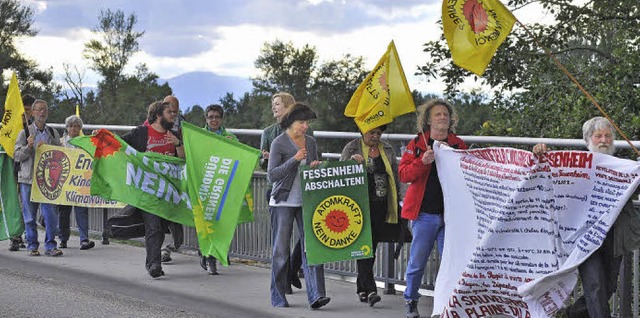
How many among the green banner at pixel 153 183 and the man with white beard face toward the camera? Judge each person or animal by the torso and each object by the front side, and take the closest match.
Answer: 2

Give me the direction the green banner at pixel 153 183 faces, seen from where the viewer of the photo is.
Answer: facing the viewer

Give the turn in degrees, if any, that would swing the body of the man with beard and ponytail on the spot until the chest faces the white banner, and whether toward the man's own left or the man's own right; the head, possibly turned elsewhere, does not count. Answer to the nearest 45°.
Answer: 0° — they already face it

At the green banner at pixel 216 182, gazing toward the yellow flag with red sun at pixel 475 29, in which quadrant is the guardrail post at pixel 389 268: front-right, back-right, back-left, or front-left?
front-left

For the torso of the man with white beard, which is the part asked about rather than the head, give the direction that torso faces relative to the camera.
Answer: toward the camera

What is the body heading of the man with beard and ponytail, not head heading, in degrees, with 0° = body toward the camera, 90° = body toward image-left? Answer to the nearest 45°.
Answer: approximately 315°
